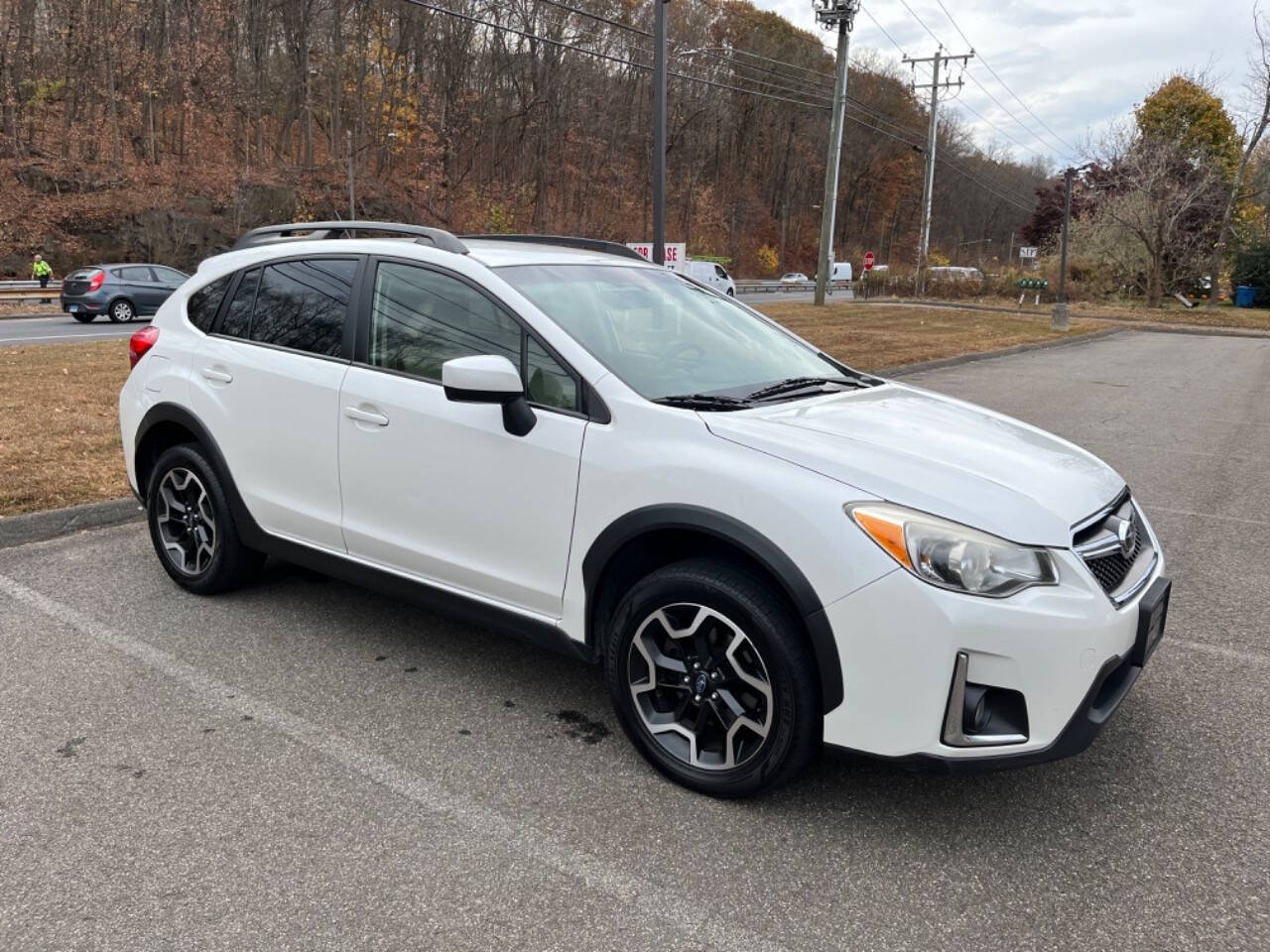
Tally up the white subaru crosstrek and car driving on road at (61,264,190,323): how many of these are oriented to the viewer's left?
0

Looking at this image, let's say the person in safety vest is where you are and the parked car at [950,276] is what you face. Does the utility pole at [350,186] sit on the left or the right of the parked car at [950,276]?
left

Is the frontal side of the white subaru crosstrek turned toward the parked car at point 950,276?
no

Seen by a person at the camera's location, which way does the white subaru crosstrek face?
facing the viewer and to the right of the viewer

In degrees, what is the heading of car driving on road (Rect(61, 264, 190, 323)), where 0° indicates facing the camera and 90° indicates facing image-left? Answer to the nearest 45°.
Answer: approximately 225°

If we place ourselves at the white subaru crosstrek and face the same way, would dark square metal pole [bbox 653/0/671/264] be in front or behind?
behind

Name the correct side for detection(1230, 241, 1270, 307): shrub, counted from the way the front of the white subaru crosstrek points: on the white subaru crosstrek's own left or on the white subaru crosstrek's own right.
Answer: on the white subaru crosstrek's own left

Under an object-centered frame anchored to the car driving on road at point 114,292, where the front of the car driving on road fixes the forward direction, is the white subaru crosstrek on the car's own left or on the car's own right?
on the car's own right

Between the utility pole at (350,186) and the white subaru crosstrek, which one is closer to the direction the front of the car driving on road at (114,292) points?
the utility pole

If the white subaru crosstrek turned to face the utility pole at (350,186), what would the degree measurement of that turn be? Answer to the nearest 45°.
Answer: approximately 135° to its left
